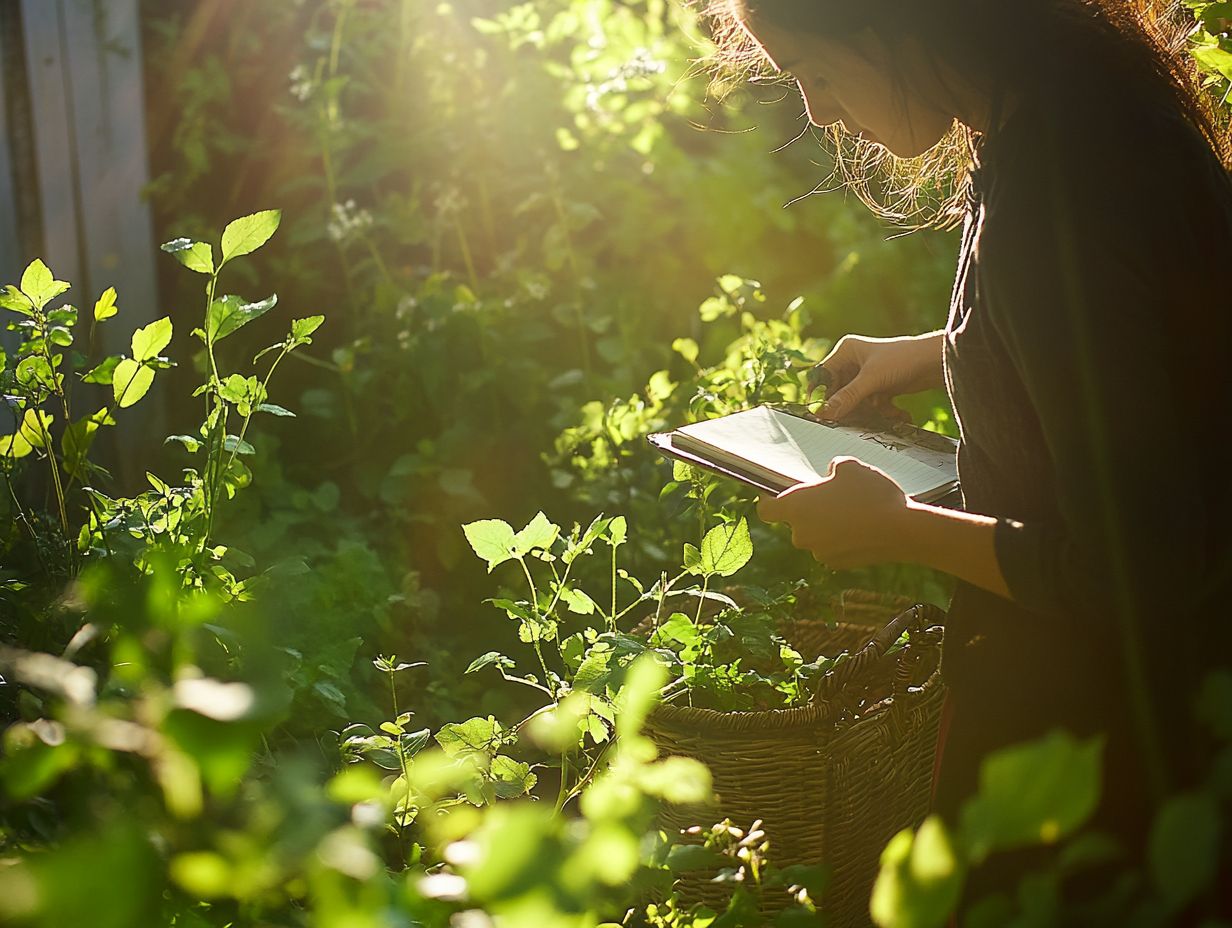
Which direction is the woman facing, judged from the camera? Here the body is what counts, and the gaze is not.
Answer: to the viewer's left

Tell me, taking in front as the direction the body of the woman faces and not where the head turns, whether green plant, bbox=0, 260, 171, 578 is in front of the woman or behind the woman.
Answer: in front

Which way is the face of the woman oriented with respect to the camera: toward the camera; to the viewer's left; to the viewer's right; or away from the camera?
to the viewer's left
